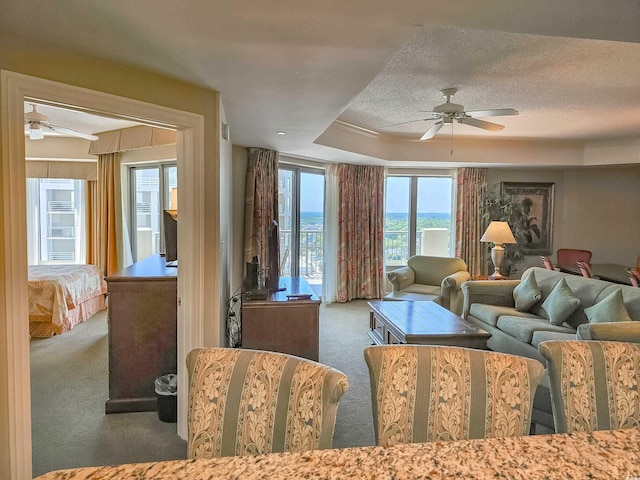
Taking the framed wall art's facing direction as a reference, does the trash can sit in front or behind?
in front

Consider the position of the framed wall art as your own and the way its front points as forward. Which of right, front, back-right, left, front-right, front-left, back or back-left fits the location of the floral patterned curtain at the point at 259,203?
front-right

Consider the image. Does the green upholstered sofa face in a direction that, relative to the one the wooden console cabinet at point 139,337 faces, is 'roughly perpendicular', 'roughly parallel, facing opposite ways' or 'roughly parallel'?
roughly parallel

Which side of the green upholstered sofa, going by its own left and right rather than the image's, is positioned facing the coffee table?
front

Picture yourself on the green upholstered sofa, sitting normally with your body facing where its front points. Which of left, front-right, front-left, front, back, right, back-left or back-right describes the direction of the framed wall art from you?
back-right

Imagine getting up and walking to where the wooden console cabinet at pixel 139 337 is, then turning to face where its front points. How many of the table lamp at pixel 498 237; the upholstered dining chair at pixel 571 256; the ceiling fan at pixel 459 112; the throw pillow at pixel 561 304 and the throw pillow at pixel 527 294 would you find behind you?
5

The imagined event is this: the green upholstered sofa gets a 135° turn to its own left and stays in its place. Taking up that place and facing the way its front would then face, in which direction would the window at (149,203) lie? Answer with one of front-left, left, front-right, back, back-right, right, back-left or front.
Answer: back

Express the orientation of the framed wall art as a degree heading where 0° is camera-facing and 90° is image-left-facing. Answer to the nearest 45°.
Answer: approximately 0°

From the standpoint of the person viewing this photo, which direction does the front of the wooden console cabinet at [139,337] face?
facing to the left of the viewer

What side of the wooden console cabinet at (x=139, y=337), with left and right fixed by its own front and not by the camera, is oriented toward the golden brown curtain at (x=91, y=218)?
right

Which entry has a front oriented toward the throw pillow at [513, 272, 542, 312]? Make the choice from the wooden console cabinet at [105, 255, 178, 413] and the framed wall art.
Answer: the framed wall art

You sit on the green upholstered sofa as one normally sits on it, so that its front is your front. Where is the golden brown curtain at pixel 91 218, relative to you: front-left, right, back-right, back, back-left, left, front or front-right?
front-right

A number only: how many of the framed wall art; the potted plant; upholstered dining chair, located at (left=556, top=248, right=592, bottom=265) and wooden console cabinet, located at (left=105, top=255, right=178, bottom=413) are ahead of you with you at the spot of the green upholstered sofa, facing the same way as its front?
1

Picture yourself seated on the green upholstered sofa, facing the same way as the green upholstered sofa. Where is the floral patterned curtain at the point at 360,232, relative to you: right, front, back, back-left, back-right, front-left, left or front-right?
right

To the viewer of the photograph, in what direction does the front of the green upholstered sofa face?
facing the viewer and to the left of the viewer

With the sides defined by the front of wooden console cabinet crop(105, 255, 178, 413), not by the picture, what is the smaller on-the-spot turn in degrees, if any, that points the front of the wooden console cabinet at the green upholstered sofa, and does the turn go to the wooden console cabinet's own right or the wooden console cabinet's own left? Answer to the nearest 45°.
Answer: approximately 180°
